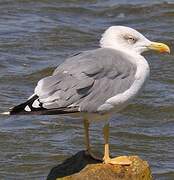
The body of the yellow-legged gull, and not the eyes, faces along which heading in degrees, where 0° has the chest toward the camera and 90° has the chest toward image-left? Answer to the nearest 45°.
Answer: approximately 270°
